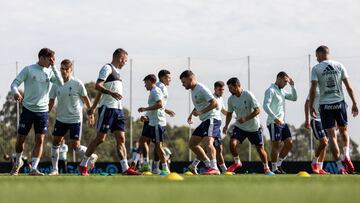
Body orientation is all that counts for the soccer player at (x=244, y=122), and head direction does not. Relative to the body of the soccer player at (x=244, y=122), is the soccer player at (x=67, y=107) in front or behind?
in front

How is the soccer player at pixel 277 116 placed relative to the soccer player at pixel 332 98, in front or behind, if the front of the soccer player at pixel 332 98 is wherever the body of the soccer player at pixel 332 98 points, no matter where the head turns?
in front

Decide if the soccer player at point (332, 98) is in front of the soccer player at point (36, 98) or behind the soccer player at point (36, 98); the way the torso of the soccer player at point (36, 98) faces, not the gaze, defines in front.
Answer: in front

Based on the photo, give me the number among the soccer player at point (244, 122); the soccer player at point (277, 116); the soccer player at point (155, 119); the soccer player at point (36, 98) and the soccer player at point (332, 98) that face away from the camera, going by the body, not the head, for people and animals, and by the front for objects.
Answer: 1

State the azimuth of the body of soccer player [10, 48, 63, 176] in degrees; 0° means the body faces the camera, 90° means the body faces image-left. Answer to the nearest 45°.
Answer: approximately 315°

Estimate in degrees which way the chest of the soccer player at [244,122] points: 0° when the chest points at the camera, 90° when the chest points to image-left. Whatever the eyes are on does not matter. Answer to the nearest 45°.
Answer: approximately 45°

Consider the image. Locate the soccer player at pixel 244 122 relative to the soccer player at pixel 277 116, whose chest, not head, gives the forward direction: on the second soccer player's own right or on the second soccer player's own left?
on the second soccer player's own right
